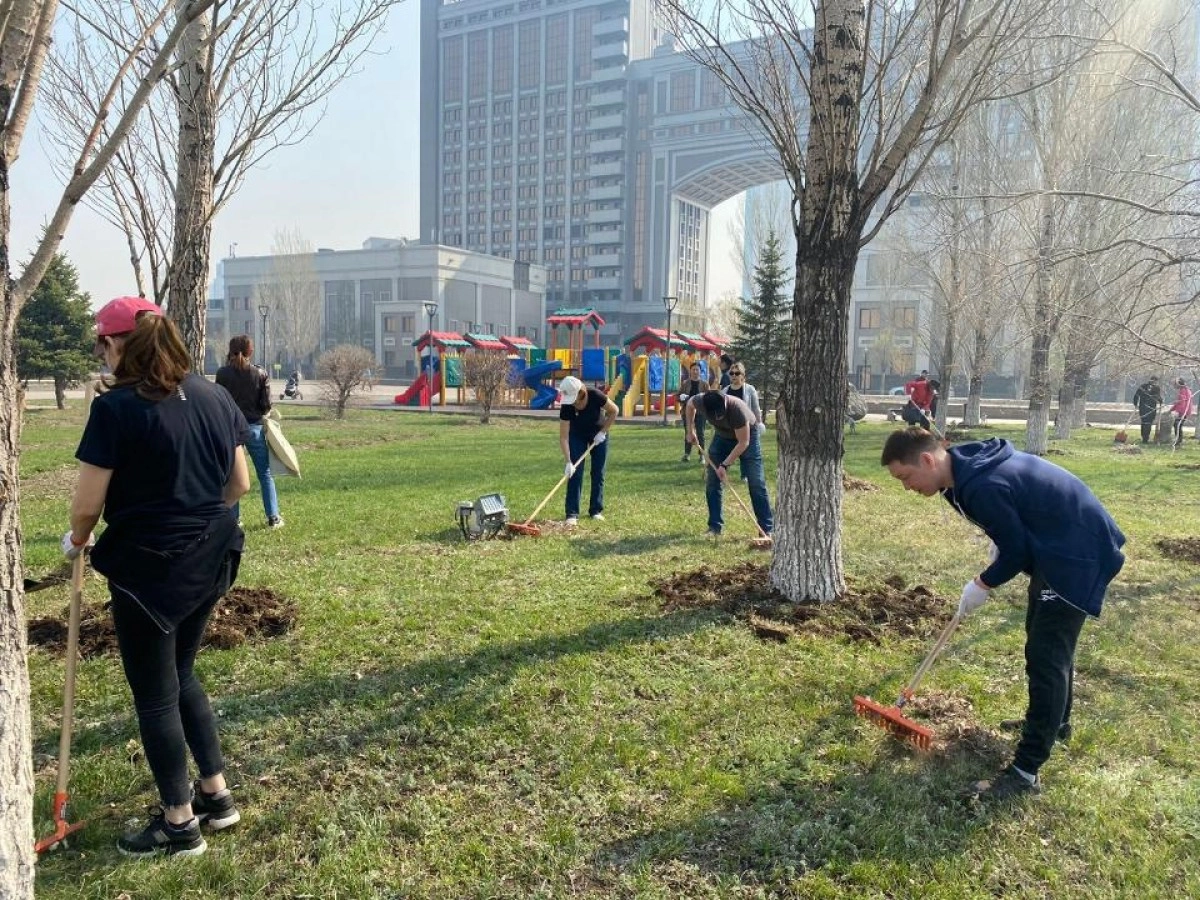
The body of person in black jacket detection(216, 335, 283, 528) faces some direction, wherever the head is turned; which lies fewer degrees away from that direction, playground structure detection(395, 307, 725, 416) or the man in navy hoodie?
the playground structure

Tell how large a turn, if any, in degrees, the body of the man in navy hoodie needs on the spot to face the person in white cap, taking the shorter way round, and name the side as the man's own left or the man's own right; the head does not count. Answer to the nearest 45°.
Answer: approximately 45° to the man's own right

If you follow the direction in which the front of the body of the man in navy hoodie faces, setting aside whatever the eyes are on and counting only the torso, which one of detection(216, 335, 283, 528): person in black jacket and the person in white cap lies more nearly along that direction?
the person in black jacket

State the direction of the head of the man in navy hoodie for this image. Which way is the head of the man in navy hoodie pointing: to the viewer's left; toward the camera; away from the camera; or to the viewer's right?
to the viewer's left

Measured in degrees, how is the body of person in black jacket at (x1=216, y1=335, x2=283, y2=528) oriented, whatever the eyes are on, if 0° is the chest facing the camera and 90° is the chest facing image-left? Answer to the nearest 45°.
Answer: approximately 180°

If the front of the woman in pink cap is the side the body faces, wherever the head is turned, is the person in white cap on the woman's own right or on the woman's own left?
on the woman's own right

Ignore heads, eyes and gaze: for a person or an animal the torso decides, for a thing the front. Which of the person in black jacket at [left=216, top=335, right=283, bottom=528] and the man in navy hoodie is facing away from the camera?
the person in black jacket

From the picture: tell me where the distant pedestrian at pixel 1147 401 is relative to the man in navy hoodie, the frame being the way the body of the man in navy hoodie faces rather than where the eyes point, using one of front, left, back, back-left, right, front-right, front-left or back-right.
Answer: right

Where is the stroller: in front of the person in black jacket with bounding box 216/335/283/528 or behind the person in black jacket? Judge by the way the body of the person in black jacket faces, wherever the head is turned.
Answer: in front

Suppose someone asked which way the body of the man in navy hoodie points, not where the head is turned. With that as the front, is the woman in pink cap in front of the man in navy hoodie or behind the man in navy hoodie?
in front

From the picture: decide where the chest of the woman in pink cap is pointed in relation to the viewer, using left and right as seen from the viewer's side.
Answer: facing away from the viewer and to the left of the viewer

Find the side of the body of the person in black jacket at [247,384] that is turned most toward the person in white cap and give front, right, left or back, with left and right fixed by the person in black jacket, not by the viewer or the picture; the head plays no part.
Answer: right

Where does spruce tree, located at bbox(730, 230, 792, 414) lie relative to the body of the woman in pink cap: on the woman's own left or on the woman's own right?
on the woman's own right

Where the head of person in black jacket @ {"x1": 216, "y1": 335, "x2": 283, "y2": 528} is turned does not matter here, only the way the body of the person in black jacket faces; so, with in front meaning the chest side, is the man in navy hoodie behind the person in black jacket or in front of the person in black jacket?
behind

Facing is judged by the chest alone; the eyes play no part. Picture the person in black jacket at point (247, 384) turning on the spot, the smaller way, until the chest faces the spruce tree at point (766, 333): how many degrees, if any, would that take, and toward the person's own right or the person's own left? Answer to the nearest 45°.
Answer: approximately 45° to the person's own right

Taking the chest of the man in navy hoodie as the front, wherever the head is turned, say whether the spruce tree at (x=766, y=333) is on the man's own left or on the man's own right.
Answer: on the man's own right

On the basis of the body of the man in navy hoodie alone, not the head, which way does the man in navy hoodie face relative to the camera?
to the viewer's left
